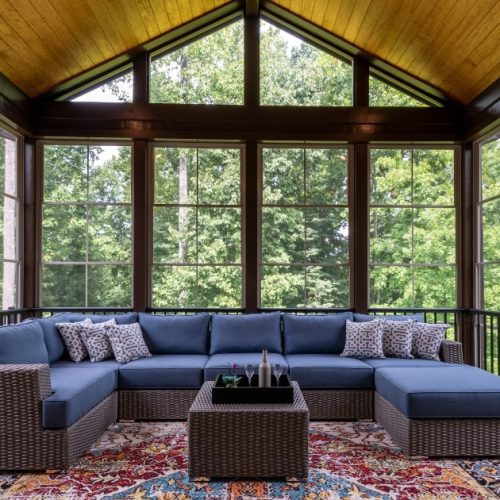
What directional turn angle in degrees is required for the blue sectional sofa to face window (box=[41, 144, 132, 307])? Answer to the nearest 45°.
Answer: approximately 135° to its right

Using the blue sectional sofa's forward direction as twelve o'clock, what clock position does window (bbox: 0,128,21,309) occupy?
The window is roughly at 4 o'clock from the blue sectional sofa.

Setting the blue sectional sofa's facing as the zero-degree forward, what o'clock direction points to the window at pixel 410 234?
The window is roughly at 8 o'clock from the blue sectional sofa.

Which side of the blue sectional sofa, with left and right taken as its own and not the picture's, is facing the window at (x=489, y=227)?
left

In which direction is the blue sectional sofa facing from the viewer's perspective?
toward the camera

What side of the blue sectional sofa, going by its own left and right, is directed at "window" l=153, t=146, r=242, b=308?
back
